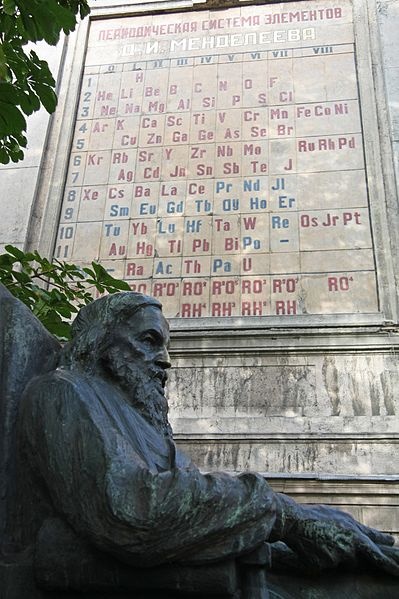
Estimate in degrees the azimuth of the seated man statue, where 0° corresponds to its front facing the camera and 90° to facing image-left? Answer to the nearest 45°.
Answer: approximately 270°
